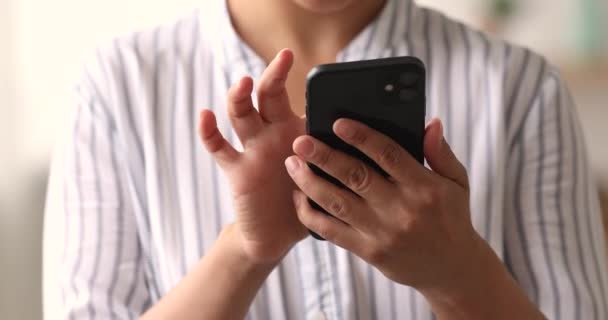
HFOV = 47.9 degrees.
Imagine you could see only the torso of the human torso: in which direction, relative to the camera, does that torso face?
toward the camera
